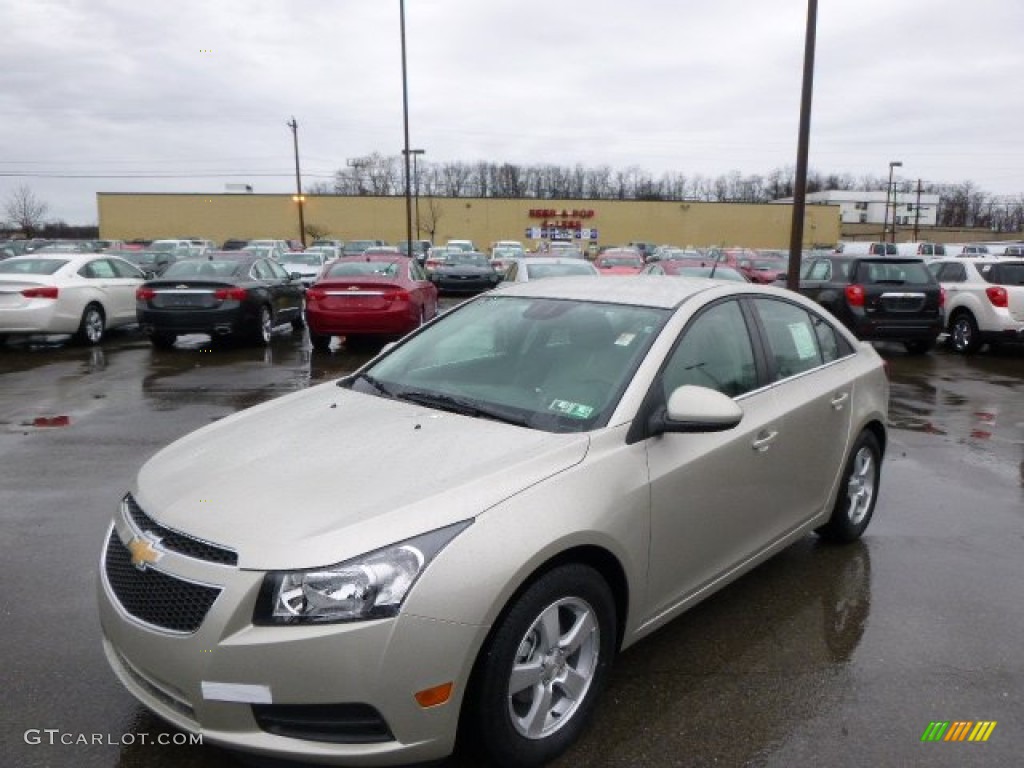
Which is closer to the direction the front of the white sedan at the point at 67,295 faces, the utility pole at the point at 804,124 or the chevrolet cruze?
the utility pole

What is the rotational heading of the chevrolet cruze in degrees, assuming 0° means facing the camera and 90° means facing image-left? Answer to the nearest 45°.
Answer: approximately 45°

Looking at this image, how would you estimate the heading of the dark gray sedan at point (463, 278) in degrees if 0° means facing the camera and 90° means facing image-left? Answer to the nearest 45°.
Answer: approximately 0°

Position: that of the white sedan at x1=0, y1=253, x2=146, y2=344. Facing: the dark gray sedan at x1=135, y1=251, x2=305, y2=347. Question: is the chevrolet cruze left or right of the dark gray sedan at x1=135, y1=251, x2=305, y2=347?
right

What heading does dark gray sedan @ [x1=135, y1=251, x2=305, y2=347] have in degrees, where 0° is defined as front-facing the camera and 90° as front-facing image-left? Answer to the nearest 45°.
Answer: approximately 225°

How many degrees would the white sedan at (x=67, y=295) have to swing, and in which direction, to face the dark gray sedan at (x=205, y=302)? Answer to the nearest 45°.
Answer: approximately 90° to its right

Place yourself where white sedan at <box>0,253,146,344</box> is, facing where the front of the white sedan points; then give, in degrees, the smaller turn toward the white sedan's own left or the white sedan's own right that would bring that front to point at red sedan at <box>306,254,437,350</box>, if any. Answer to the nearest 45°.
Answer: approximately 90° to the white sedan's own right

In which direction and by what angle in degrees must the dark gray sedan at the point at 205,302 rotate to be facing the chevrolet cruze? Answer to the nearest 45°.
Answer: approximately 135° to its right

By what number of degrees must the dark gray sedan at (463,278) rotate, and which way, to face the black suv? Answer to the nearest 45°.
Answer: approximately 45° to its left

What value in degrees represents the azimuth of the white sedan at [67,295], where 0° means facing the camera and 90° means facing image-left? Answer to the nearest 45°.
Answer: approximately 225°
